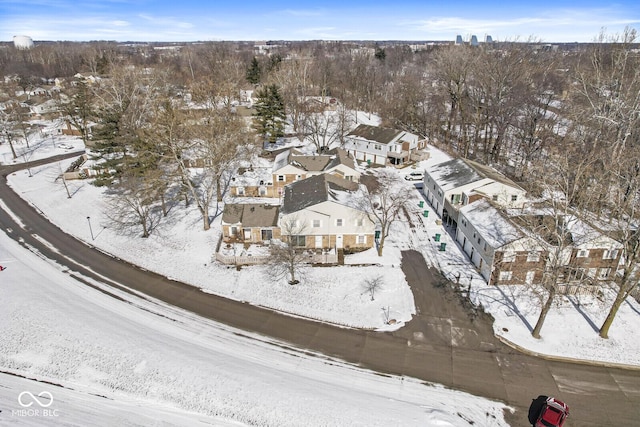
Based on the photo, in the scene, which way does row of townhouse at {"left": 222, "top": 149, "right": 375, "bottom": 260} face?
toward the camera

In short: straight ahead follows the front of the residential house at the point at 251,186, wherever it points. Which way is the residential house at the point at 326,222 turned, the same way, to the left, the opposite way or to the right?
the same way

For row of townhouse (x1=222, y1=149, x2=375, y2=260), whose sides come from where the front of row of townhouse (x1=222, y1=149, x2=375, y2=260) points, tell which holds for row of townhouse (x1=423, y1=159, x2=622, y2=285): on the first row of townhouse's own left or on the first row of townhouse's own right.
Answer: on the first row of townhouse's own left

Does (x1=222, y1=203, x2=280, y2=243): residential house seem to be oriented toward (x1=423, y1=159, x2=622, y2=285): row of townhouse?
no

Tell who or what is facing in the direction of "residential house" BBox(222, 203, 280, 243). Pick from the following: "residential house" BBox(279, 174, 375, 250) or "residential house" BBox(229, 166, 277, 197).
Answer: "residential house" BBox(229, 166, 277, 197)

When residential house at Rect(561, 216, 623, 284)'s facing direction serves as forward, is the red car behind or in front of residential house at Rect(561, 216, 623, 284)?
in front

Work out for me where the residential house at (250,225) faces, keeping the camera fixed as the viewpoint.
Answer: facing the viewer

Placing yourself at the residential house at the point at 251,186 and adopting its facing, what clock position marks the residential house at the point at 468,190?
the residential house at the point at 468,190 is roughly at 10 o'clock from the residential house at the point at 251,186.

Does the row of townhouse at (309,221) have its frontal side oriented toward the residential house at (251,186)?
no

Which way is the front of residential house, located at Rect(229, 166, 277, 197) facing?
toward the camera
